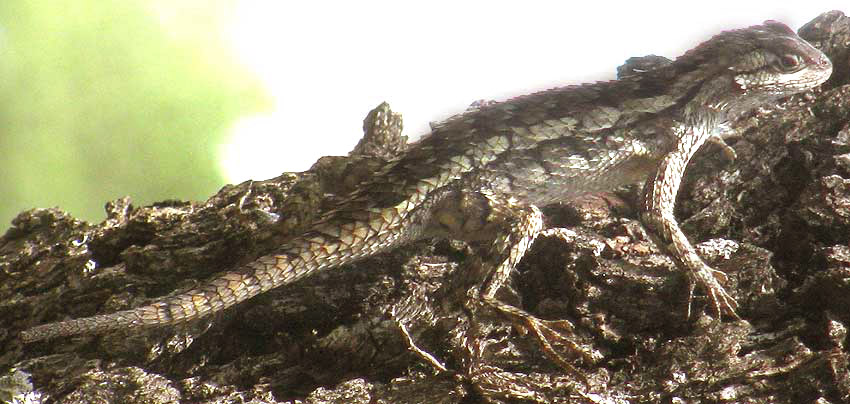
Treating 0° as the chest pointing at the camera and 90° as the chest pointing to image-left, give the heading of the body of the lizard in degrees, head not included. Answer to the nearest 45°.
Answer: approximately 270°
